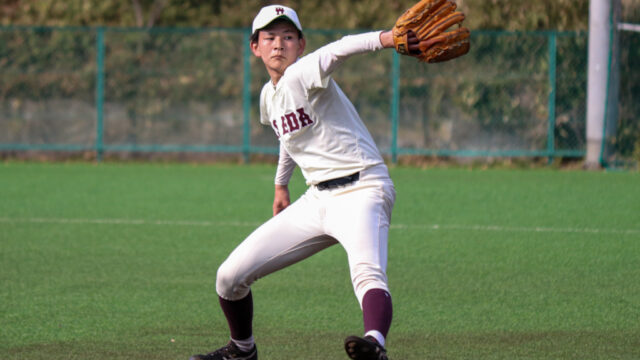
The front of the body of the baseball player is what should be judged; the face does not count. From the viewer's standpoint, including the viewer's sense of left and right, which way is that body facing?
facing the viewer and to the left of the viewer

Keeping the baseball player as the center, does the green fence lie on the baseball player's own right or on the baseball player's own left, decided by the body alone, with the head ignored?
on the baseball player's own right
